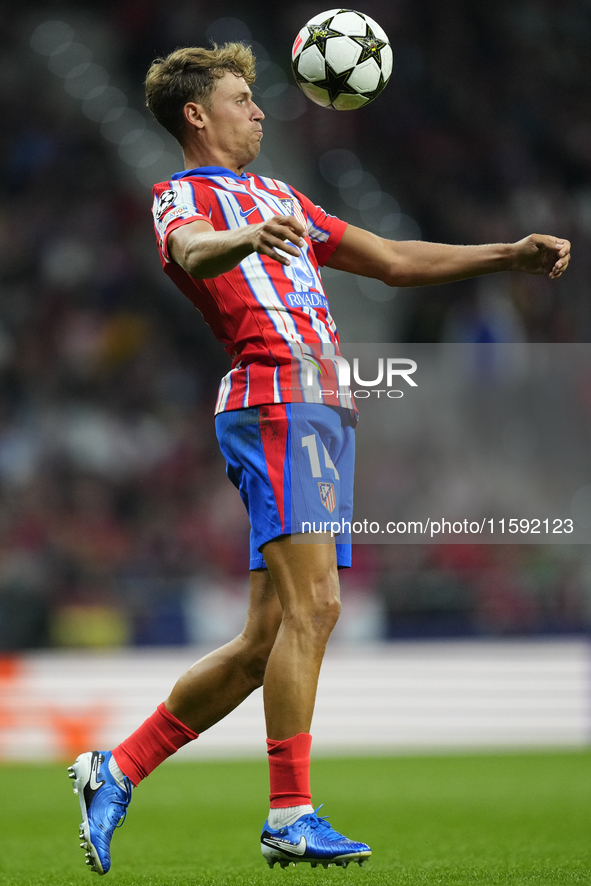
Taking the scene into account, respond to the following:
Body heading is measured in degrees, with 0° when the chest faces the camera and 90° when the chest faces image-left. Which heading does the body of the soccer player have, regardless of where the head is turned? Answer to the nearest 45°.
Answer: approximately 315°

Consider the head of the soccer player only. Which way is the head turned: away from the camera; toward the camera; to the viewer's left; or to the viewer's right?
to the viewer's right
